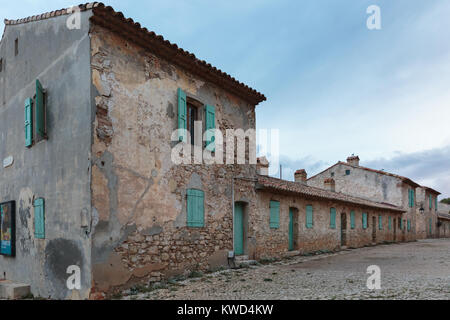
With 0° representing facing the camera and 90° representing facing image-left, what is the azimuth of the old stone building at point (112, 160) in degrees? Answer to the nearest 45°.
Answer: approximately 315°
